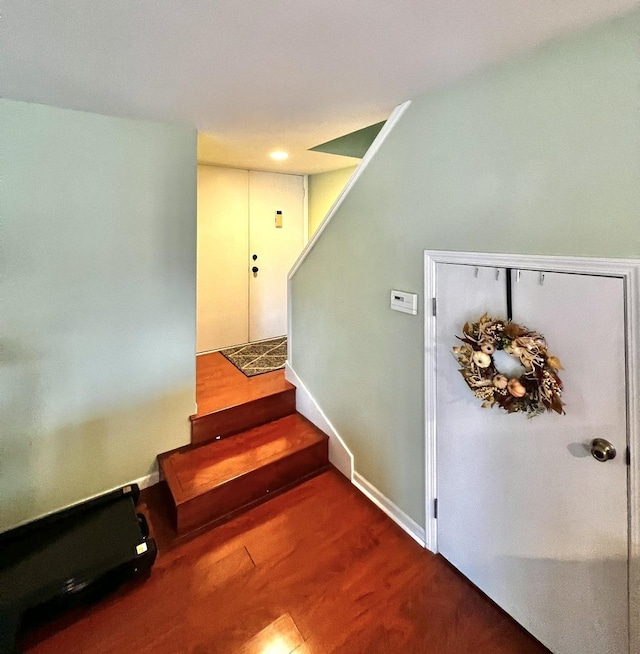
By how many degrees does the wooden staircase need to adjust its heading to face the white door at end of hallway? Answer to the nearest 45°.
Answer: approximately 135° to its left

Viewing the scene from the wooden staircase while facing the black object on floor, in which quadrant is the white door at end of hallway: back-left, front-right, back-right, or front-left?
back-right

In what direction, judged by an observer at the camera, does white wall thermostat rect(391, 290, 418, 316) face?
facing the viewer and to the left of the viewer

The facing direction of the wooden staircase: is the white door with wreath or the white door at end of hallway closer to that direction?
the white door with wreath

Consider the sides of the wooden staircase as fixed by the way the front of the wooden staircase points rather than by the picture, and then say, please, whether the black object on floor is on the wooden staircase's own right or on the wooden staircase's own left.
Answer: on the wooden staircase's own right

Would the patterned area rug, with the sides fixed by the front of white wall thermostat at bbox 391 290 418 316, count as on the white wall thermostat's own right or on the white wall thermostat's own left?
on the white wall thermostat's own right

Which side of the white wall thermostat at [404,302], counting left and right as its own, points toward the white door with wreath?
left

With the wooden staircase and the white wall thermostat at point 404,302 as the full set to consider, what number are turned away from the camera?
0

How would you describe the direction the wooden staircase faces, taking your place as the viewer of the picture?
facing the viewer and to the right of the viewer

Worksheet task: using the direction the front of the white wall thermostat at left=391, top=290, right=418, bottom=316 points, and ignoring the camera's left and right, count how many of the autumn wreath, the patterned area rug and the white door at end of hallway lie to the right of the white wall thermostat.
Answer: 2
